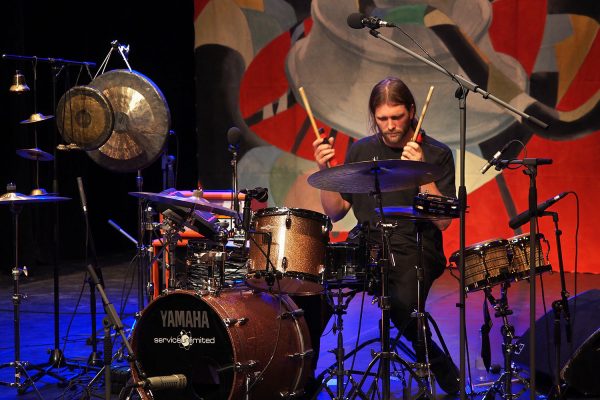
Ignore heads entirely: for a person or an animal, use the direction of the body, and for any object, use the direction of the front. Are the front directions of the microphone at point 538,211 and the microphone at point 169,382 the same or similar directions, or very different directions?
very different directions

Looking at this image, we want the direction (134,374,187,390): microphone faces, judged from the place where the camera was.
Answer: facing to the right of the viewer

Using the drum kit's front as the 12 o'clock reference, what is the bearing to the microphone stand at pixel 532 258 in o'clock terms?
The microphone stand is roughly at 8 o'clock from the drum kit.

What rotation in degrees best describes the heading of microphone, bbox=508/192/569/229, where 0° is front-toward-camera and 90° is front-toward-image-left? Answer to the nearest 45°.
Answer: approximately 90°

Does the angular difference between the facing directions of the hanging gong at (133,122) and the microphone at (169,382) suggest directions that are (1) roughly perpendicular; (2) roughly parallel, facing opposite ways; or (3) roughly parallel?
roughly perpendicular

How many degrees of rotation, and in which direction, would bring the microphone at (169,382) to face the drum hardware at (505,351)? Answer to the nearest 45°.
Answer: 0° — it already faces it

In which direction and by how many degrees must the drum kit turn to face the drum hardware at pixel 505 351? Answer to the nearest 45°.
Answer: approximately 135° to its left

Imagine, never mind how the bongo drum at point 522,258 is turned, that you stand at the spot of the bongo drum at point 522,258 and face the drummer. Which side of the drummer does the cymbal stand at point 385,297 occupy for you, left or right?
left
